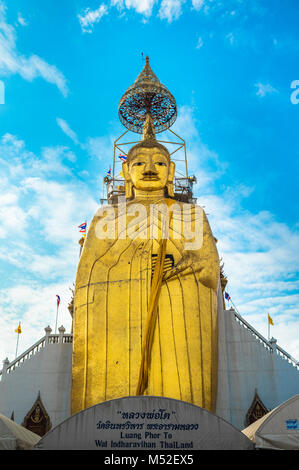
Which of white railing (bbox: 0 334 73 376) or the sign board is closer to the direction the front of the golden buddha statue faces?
the sign board

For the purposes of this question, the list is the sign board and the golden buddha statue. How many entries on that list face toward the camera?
2

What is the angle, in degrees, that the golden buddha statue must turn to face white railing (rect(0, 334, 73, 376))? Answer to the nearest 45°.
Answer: approximately 135° to its right

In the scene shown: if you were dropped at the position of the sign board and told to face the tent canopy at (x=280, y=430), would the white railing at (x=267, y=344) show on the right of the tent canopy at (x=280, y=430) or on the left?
left

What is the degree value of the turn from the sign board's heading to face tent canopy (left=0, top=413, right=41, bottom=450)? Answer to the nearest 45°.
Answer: approximately 135° to its right

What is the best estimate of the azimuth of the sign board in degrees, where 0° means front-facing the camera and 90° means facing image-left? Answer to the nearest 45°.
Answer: approximately 0°

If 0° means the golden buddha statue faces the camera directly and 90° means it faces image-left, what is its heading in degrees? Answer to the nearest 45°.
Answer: approximately 0°

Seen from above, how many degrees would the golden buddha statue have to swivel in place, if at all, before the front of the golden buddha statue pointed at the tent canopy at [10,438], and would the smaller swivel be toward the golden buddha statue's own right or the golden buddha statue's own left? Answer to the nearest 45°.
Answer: approximately 45° to the golden buddha statue's own right

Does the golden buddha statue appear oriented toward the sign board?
yes

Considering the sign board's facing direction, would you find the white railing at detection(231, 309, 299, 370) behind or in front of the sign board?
behind

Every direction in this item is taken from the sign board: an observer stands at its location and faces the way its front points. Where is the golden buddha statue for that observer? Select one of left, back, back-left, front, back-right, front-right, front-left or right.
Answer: back
